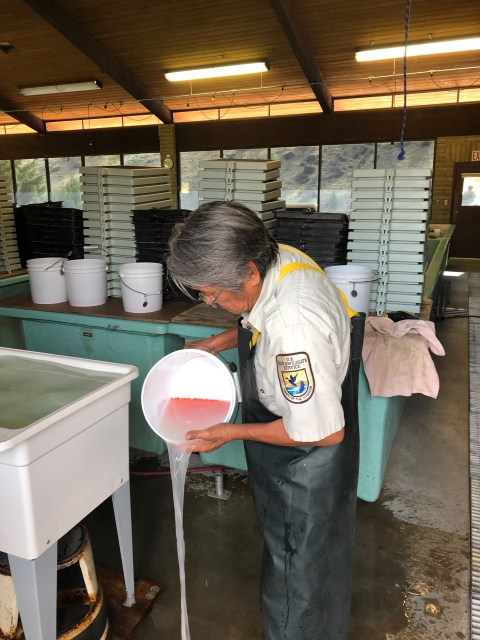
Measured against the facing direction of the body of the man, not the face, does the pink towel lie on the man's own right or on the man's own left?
on the man's own right

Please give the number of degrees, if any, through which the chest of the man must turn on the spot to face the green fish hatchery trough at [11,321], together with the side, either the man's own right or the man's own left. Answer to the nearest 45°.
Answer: approximately 45° to the man's own right

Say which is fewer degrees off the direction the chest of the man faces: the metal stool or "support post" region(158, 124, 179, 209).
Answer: the metal stool

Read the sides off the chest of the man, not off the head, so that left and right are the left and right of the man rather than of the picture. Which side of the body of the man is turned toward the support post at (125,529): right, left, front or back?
front

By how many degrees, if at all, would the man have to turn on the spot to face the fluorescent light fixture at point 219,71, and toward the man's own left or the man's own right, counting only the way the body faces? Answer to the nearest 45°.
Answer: approximately 90° to the man's own right

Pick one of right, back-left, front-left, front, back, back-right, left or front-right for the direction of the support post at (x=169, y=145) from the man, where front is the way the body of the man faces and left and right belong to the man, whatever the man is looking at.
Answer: right

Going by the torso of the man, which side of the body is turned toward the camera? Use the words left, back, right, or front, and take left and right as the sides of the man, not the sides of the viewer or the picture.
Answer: left

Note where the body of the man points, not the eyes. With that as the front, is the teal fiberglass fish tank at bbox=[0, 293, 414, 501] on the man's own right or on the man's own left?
on the man's own right

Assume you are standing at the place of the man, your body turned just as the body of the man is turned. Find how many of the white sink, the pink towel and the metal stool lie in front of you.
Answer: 2

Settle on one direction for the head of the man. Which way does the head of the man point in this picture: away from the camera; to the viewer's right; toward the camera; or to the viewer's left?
to the viewer's left

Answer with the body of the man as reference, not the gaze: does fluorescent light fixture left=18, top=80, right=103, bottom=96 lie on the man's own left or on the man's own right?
on the man's own right
